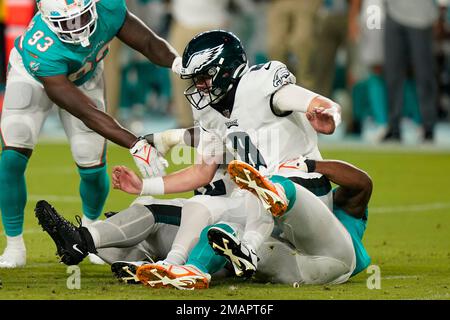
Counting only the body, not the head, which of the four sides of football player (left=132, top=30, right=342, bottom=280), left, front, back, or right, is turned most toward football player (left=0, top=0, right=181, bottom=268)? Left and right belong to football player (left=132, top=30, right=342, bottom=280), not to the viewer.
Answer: right

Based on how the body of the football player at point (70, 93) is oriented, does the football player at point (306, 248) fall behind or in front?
in front

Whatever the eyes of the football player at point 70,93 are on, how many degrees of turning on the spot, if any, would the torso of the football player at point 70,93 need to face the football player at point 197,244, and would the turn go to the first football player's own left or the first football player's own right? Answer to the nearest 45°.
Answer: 0° — they already face them

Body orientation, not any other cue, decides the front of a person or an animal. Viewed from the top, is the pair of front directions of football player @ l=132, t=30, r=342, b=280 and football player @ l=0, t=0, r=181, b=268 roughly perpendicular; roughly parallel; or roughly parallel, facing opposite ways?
roughly perpendicular

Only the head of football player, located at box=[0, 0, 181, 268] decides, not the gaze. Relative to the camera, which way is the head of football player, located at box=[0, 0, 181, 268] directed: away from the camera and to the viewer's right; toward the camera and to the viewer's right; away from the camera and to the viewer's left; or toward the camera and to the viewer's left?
toward the camera and to the viewer's right

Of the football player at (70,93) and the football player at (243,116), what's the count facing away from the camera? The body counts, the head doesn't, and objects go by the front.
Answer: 0

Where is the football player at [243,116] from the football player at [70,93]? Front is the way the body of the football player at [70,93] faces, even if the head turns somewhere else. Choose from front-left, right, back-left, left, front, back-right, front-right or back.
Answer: front
